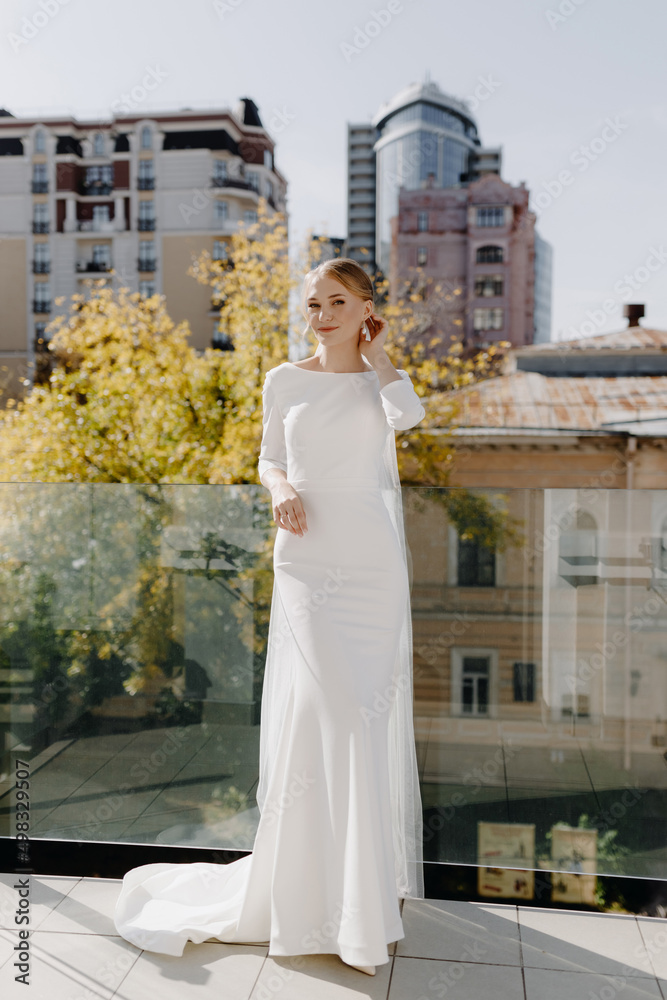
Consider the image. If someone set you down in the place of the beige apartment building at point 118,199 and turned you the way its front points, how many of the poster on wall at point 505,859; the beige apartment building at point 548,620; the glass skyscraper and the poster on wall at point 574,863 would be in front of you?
3

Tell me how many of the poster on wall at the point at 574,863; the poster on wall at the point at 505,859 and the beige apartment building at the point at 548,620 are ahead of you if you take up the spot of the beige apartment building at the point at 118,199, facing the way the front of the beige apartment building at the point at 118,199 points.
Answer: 3

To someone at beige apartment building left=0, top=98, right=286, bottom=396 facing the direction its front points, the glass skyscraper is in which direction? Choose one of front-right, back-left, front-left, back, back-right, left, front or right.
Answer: back-left

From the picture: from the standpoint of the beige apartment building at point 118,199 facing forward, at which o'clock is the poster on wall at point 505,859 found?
The poster on wall is roughly at 12 o'clock from the beige apartment building.

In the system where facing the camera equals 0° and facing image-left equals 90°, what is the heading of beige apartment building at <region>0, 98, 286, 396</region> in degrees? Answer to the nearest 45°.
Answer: approximately 0°

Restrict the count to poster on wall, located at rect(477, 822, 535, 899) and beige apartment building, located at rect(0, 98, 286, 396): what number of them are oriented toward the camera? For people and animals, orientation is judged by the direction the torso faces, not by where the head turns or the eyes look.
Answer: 2

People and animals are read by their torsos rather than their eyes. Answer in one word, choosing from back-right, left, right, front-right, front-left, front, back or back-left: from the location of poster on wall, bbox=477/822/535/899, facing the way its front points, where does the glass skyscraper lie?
back

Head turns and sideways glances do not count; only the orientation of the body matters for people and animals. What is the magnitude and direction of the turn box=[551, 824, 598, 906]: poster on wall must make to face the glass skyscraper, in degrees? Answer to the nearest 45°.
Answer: approximately 180°

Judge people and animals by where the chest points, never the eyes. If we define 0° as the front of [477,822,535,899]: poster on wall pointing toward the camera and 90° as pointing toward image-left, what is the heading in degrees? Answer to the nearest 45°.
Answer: approximately 0°
